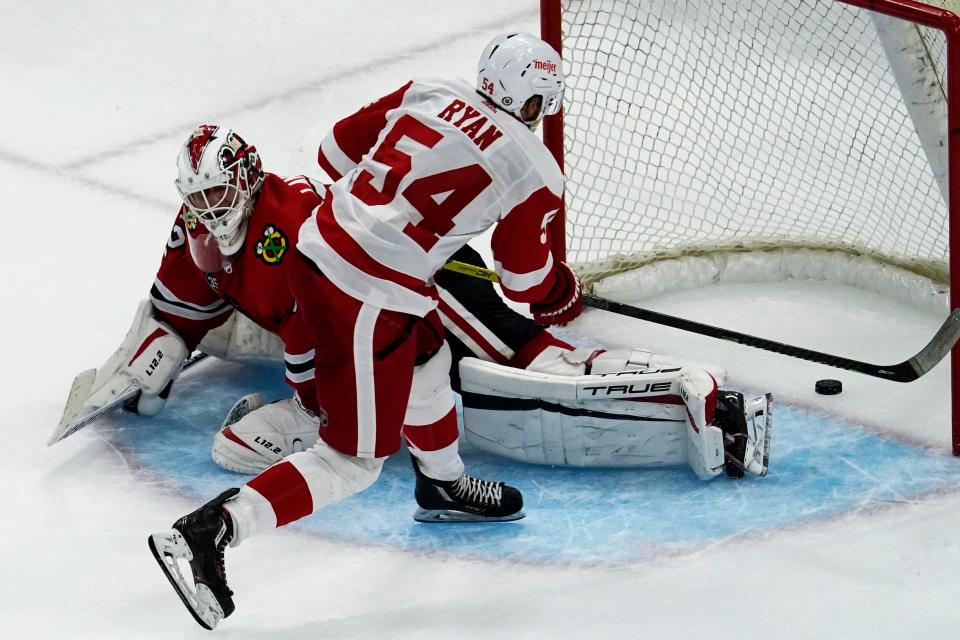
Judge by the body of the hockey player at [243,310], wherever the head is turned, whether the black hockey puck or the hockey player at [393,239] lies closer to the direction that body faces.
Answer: the hockey player

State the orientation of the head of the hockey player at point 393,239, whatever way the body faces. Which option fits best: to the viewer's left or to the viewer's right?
to the viewer's right

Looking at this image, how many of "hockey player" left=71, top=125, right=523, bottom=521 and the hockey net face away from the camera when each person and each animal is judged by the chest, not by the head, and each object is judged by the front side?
0

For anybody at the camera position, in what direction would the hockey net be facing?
facing the viewer and to the left of the viewer

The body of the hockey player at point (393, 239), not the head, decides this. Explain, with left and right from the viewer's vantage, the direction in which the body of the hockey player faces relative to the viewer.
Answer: facing away from the viewer and to the right of the viewer

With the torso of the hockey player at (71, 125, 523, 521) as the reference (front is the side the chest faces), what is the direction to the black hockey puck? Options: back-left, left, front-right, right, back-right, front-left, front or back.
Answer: back-left

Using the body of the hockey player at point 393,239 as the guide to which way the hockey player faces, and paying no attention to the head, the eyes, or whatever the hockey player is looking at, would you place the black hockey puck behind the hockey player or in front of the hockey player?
in front

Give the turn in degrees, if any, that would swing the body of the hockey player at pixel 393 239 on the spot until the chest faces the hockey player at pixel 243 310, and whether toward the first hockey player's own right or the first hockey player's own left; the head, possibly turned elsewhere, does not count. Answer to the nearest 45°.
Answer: approximately 90° to the first hockey player's own left

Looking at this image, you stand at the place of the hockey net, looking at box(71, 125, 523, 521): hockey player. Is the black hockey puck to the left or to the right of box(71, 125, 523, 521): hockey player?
left

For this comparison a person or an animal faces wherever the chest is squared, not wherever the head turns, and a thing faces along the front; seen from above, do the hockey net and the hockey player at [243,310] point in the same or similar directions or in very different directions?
same or similar directions

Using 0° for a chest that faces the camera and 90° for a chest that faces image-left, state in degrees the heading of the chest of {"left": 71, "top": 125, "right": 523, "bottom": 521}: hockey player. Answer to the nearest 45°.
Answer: approximately 45°

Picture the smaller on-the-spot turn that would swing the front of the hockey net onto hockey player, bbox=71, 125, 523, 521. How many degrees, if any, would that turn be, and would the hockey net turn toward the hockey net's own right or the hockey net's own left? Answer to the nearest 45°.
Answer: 0° — it already faces them

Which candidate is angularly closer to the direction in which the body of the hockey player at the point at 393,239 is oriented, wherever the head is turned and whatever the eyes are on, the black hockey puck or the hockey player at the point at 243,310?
the black hockey puck
